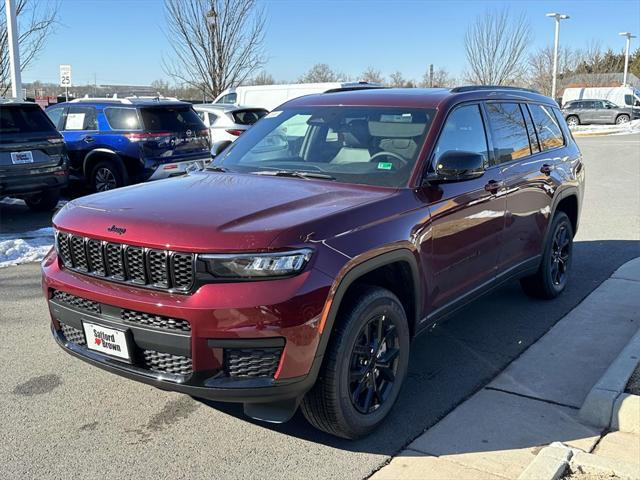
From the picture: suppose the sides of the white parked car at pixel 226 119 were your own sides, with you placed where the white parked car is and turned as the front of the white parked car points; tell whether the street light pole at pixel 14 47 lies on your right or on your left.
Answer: on your left

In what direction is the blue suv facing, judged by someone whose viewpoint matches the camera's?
facing away from the viewer and to the left of the viewer

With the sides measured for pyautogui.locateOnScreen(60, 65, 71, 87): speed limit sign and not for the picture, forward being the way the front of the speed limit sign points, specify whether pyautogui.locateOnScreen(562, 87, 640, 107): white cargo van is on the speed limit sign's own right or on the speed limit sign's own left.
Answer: on the speed limit sign's own left

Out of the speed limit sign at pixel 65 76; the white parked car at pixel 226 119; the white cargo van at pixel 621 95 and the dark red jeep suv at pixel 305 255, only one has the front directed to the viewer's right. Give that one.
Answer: the white cargo van

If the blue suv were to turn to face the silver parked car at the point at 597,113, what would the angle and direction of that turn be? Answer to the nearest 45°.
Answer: approximately 90° to its right

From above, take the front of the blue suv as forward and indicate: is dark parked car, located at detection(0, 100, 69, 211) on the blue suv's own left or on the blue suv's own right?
on the blue suv's own left

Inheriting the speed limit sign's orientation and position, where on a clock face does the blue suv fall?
The blue suv is roughly at 12 o'clock from the speed limit sign.

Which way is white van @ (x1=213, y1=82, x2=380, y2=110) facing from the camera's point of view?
to the viewer's left

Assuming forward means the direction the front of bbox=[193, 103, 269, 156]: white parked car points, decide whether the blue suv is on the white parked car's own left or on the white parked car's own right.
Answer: on the white parked car's own left

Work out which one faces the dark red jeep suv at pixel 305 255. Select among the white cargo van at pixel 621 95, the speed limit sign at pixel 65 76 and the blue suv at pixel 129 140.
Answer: the speed limit sign

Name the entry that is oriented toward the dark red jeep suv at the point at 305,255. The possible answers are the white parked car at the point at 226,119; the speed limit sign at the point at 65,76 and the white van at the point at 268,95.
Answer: the speed limit sign

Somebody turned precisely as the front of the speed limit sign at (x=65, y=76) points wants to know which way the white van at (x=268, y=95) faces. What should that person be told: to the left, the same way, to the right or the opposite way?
to the right

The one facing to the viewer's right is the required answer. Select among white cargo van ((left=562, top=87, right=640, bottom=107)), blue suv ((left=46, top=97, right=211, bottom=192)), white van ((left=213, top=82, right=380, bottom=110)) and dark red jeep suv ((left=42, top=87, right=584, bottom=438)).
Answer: the white cargo van

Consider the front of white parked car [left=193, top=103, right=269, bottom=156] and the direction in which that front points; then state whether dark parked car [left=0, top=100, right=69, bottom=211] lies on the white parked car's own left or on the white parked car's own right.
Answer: on the white parked car's own left
